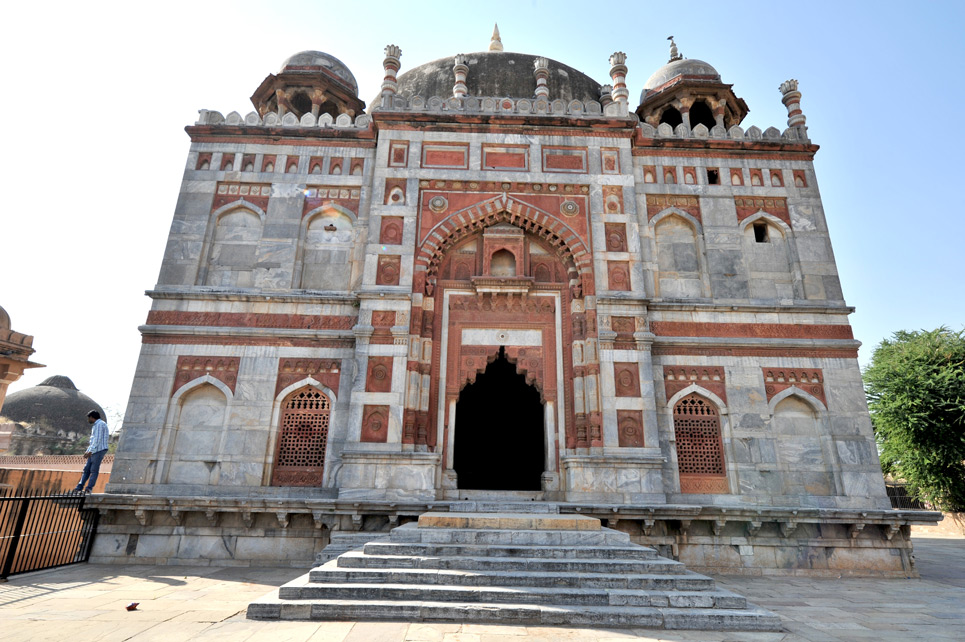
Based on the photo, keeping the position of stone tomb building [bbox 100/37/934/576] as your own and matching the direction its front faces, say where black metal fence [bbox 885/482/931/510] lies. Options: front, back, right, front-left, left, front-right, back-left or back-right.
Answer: back-left

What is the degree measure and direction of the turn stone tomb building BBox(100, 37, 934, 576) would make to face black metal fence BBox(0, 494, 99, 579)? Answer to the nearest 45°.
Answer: approximately 90° to its right

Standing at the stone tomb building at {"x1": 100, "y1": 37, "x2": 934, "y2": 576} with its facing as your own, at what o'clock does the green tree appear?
The green tree is roughly at 8 o'clock from the stone tomb building.

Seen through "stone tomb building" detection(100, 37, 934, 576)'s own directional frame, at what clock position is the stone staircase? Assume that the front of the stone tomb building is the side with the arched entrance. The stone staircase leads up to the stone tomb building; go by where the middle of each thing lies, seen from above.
The stone staircase is roughly at 12 o'clock from the stone tomb building.
